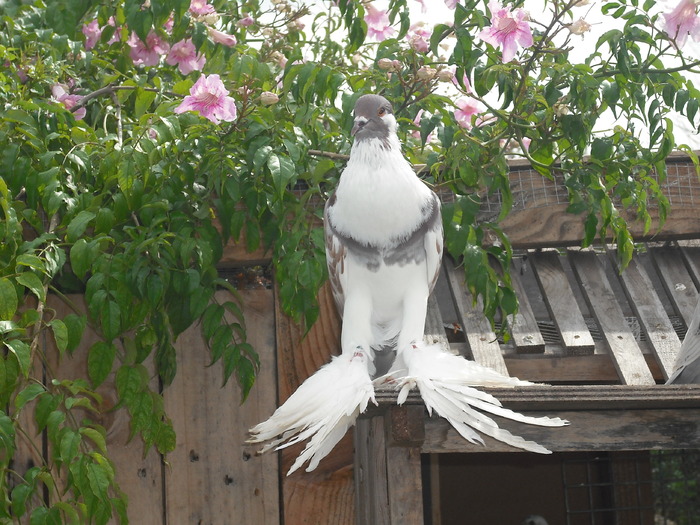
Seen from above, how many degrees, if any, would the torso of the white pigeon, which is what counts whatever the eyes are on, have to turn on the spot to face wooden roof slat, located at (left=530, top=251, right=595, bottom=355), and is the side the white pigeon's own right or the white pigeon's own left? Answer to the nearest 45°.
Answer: approximately 135° to the white pigeon's own left

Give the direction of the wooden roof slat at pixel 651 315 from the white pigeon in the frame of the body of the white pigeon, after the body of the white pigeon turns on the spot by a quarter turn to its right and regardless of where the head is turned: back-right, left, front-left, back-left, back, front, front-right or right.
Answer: back-right

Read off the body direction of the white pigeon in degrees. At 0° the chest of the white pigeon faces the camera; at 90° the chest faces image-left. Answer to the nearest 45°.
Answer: approximately 0°

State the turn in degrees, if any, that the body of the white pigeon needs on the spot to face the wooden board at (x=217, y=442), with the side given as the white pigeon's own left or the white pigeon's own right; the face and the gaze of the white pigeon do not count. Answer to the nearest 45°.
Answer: approximately 135° to the white pigeon's own right

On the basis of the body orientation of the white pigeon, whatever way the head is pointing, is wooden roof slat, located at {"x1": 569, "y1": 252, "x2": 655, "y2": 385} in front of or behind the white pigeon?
behind

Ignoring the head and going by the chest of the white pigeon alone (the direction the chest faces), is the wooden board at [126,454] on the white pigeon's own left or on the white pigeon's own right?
on the white pigeon's own right
